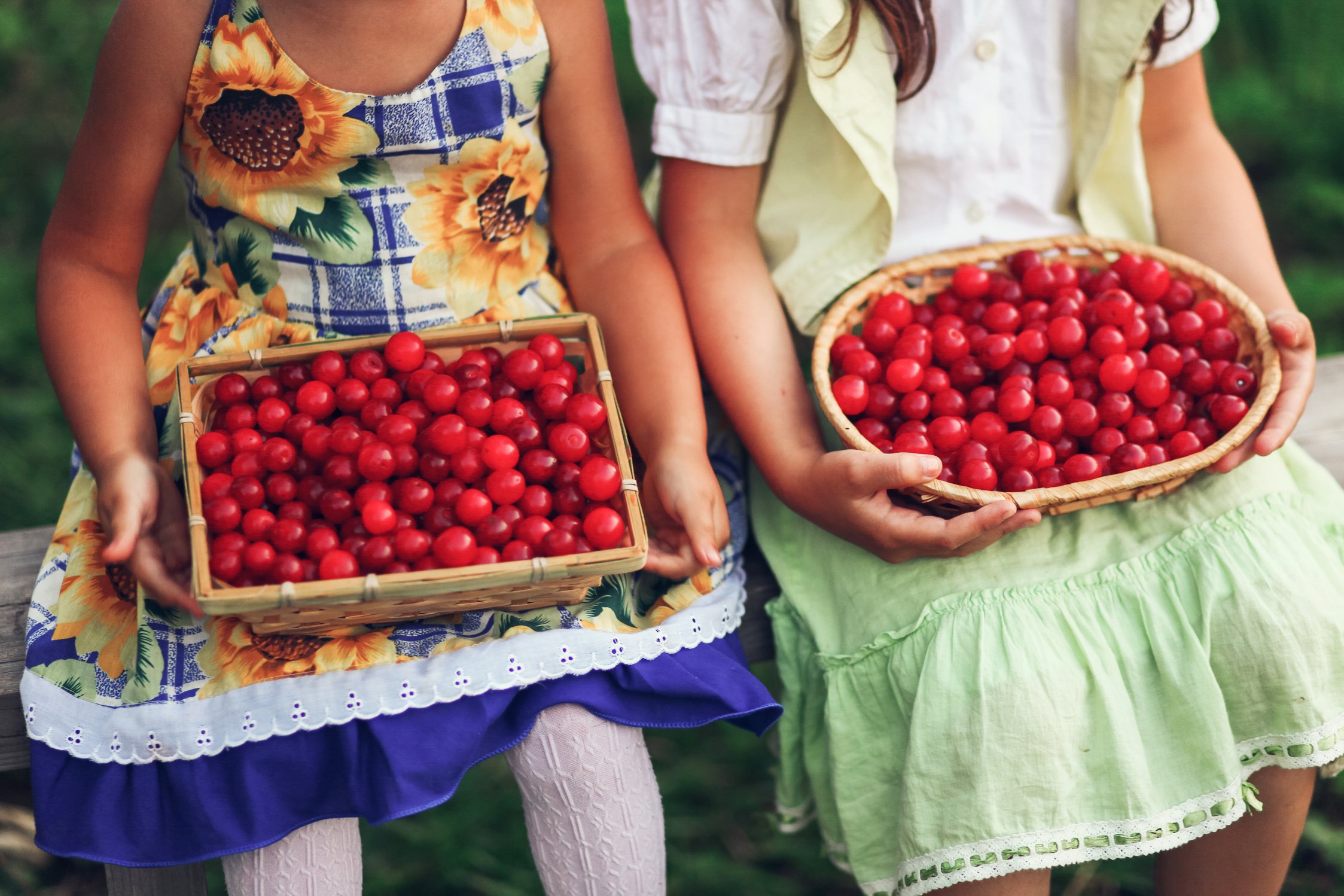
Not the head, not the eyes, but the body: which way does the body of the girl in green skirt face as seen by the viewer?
toward the camera

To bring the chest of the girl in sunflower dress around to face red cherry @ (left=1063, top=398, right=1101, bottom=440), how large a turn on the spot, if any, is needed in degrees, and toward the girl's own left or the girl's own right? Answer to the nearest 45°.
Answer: approximately 90° to the girl's own left

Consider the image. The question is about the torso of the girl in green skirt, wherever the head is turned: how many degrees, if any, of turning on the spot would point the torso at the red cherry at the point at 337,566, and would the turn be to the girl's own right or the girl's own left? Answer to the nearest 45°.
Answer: approximately 45° to the girl's own right

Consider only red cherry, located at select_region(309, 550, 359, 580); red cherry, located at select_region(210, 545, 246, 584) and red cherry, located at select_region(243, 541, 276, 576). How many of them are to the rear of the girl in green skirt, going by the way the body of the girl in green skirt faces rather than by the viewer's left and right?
0

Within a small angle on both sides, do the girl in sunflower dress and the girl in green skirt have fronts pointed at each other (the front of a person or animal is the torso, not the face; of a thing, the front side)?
no

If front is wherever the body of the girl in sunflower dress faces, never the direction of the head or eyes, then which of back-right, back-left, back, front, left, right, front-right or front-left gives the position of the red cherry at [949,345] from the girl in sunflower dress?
left

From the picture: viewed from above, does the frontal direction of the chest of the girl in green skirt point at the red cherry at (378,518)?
no

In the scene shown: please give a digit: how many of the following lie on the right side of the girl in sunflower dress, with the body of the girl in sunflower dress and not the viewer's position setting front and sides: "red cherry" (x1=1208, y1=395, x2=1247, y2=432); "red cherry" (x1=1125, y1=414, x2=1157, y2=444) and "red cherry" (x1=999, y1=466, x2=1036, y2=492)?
0

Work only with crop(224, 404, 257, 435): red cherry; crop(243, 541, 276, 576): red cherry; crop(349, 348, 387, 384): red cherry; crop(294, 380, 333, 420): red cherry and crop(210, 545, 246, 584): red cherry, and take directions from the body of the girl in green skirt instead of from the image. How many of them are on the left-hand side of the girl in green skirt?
0

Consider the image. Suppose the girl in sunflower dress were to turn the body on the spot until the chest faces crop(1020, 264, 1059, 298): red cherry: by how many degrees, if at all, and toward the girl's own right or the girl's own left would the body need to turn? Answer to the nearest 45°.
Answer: approximately 90° to the girl's own left

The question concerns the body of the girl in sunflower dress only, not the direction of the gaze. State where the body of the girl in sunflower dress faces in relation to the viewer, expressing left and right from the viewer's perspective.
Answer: facing the viewer

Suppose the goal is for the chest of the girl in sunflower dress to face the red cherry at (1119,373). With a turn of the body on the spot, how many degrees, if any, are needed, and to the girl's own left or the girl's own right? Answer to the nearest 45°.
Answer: approximately 90° to the girl's own left

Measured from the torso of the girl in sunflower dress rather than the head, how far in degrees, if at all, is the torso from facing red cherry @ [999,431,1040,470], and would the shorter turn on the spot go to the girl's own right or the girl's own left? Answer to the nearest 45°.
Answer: approximately 90° to the girl's own left

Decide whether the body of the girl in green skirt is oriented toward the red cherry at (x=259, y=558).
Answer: no

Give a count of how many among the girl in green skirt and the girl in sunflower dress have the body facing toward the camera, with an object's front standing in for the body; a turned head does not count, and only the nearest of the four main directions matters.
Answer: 2

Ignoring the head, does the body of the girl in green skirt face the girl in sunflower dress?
no

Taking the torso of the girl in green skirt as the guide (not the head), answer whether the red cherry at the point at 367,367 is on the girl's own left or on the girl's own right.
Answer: on the girl's own right
